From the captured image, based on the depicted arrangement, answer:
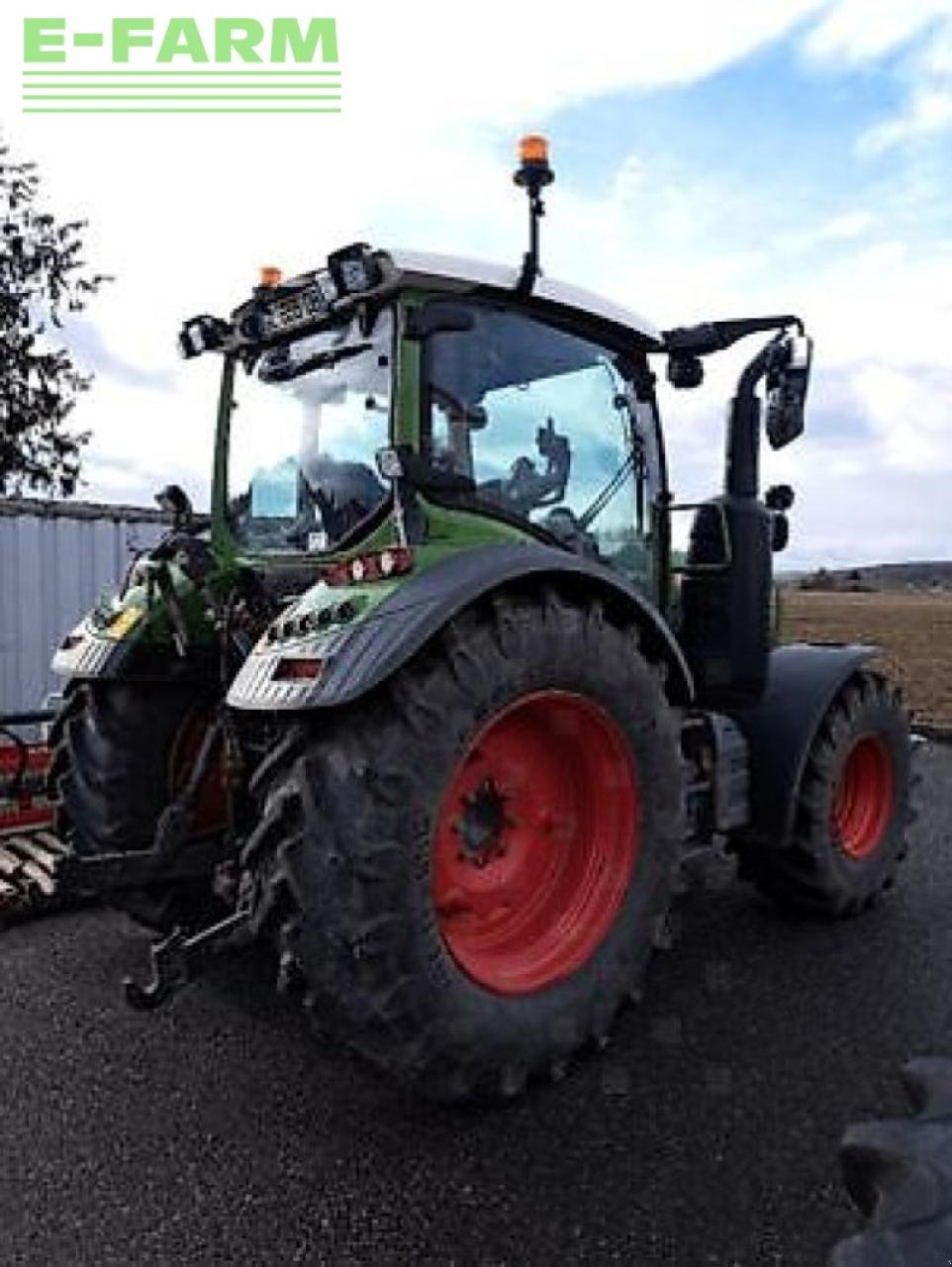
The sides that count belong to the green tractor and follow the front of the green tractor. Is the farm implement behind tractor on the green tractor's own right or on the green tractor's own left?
on the green tractor's own left

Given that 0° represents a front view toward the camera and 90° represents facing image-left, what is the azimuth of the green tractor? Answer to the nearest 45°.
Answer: approximately 225°

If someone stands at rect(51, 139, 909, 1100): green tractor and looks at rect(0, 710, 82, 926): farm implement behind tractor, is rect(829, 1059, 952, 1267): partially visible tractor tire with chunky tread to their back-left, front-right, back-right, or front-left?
back-left

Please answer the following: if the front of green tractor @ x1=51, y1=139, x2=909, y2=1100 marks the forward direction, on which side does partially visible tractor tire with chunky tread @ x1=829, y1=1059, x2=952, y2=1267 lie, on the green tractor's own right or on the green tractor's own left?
on the green tractor's own right

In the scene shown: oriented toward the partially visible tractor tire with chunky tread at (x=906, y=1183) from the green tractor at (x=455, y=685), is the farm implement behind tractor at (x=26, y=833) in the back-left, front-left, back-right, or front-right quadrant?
back-right
